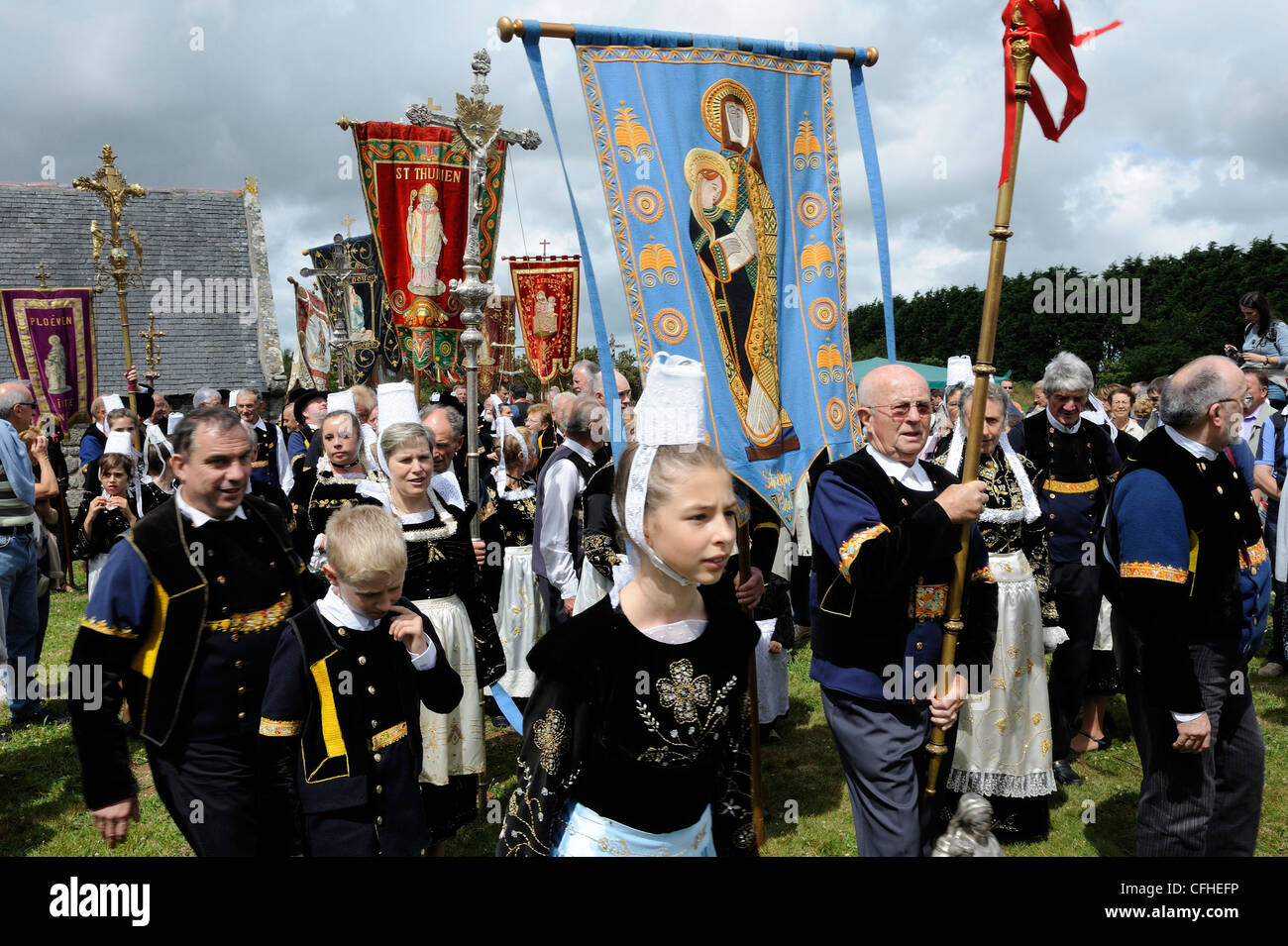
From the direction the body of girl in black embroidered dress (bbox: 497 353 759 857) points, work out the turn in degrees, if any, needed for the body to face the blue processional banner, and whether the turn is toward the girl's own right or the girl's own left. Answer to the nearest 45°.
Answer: approximately 135° to the girl's own left

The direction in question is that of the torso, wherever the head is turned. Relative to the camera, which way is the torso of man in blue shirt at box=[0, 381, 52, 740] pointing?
to the viewer's right

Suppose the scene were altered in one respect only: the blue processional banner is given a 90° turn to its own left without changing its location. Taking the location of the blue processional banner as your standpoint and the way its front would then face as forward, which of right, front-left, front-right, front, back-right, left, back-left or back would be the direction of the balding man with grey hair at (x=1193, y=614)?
front

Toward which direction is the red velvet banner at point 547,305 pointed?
toward the camera

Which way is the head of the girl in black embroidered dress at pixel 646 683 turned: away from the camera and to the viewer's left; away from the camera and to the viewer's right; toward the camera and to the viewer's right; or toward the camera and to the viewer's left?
toward the camera and to the viewer's right

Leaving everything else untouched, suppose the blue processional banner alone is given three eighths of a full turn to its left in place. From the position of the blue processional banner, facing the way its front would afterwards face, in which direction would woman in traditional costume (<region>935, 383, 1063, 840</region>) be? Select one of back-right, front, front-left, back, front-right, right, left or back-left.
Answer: front

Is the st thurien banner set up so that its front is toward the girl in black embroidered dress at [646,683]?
yes

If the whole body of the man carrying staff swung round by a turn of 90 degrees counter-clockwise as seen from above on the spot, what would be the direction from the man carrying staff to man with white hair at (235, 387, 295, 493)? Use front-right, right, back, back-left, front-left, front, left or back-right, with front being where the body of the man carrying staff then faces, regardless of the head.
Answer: left

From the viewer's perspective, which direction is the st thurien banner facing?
toward the camera
